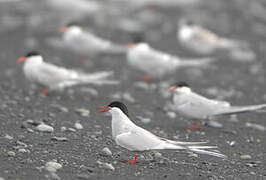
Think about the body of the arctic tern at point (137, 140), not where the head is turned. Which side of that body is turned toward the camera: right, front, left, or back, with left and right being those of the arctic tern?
left

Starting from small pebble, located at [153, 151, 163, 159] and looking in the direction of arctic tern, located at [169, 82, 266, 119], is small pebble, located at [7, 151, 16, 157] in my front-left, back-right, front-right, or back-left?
back-left

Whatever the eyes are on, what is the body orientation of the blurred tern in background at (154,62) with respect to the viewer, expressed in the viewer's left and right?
facing to the left of the viewer

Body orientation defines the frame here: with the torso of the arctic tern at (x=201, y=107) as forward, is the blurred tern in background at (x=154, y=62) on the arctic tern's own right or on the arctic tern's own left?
on the arctic tern's own right

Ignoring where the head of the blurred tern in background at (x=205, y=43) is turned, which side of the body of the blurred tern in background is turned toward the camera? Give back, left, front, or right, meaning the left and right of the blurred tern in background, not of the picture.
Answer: left

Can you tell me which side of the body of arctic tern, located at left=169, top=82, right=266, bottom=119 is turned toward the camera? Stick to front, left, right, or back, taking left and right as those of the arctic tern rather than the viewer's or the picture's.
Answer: left

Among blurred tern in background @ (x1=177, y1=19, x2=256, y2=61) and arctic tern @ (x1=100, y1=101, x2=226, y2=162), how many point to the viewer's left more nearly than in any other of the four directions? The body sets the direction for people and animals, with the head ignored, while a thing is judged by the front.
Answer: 2

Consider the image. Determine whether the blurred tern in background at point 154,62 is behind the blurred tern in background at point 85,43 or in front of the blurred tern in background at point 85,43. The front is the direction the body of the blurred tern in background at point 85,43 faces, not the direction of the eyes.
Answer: behind

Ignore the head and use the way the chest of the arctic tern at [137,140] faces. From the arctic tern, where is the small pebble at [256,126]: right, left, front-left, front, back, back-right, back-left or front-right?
back-right

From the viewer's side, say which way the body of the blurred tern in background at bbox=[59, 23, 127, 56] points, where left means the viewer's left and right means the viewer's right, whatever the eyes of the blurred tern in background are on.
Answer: facing to the left of the viewer

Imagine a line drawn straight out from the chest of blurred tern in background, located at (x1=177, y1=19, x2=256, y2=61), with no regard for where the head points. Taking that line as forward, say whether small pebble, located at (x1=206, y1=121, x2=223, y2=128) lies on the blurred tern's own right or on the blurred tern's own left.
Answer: on the blurred tern's own left

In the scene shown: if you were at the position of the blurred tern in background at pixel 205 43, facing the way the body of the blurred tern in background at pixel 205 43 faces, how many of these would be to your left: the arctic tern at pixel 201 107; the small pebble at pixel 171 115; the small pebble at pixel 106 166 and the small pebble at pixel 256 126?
4

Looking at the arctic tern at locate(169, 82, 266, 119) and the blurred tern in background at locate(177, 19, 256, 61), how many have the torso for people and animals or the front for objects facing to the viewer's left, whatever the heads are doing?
2

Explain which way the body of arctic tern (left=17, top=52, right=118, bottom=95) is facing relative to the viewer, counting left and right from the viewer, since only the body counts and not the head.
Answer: facing to the left of the viewer

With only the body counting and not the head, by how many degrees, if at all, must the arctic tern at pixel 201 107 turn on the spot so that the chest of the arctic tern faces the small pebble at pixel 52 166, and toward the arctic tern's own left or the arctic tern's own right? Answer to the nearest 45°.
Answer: approximately 45° to the arctic tern's own left
